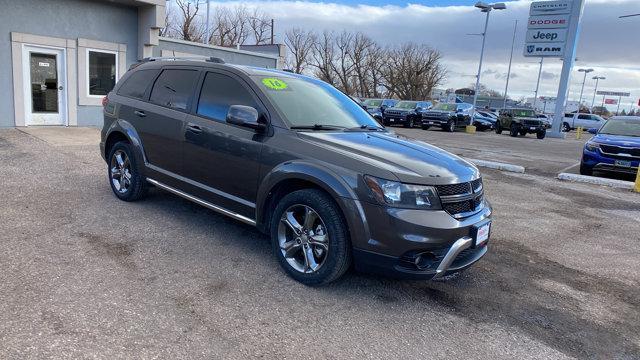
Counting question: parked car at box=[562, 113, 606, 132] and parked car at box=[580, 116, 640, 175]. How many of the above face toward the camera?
1

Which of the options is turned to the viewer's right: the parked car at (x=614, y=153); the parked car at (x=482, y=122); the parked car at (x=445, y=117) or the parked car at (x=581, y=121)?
the parked car at (x=581, y=121)

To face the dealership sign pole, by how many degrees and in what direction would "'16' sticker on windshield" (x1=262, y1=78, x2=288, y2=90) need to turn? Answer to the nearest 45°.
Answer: approximately 90° to its left

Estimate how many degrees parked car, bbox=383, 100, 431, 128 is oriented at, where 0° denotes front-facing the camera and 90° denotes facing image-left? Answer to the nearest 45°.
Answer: approximately 45°

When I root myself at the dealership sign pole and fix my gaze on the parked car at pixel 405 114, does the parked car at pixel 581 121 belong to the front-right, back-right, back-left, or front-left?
back-right

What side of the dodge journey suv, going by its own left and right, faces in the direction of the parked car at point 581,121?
left

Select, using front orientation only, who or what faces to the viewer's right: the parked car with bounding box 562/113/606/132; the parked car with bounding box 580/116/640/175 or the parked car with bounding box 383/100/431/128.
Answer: the parked car with bounding box 562/113/606/132

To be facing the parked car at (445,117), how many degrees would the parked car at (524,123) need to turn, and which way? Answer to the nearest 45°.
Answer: approximately 90° to its right
